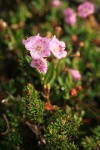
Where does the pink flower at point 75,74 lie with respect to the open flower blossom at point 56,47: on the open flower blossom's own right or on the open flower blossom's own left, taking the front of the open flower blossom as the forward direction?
on the open flower blossom's own left

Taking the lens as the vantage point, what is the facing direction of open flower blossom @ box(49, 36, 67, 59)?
facing the viewer and to the right of the viewer
